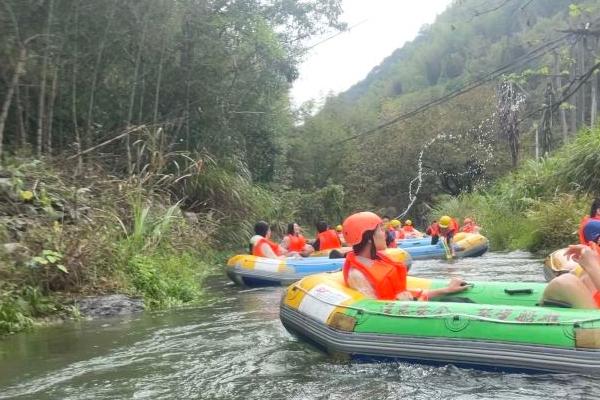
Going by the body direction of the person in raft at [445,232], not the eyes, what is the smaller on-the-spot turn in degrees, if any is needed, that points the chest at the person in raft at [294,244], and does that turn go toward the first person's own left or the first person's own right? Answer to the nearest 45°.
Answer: approximately 45° to the first person's own right

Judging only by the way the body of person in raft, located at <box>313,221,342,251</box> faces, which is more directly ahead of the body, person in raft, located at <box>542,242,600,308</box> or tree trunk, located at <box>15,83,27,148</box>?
the tree trunk

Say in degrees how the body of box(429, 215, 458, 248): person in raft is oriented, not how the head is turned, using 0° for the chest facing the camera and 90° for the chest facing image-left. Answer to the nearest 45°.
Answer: approximately 0°

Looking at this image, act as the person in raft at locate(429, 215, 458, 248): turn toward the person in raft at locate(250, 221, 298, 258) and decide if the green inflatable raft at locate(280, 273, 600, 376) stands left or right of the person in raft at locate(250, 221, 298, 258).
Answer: left

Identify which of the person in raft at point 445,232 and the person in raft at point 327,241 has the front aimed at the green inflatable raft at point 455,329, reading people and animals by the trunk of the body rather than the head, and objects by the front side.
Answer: the person in raft at point 445,232

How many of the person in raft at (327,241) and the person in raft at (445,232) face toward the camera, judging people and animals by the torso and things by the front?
1

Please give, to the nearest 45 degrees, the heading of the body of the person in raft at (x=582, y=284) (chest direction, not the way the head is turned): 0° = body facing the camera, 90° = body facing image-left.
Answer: approximately 90°
